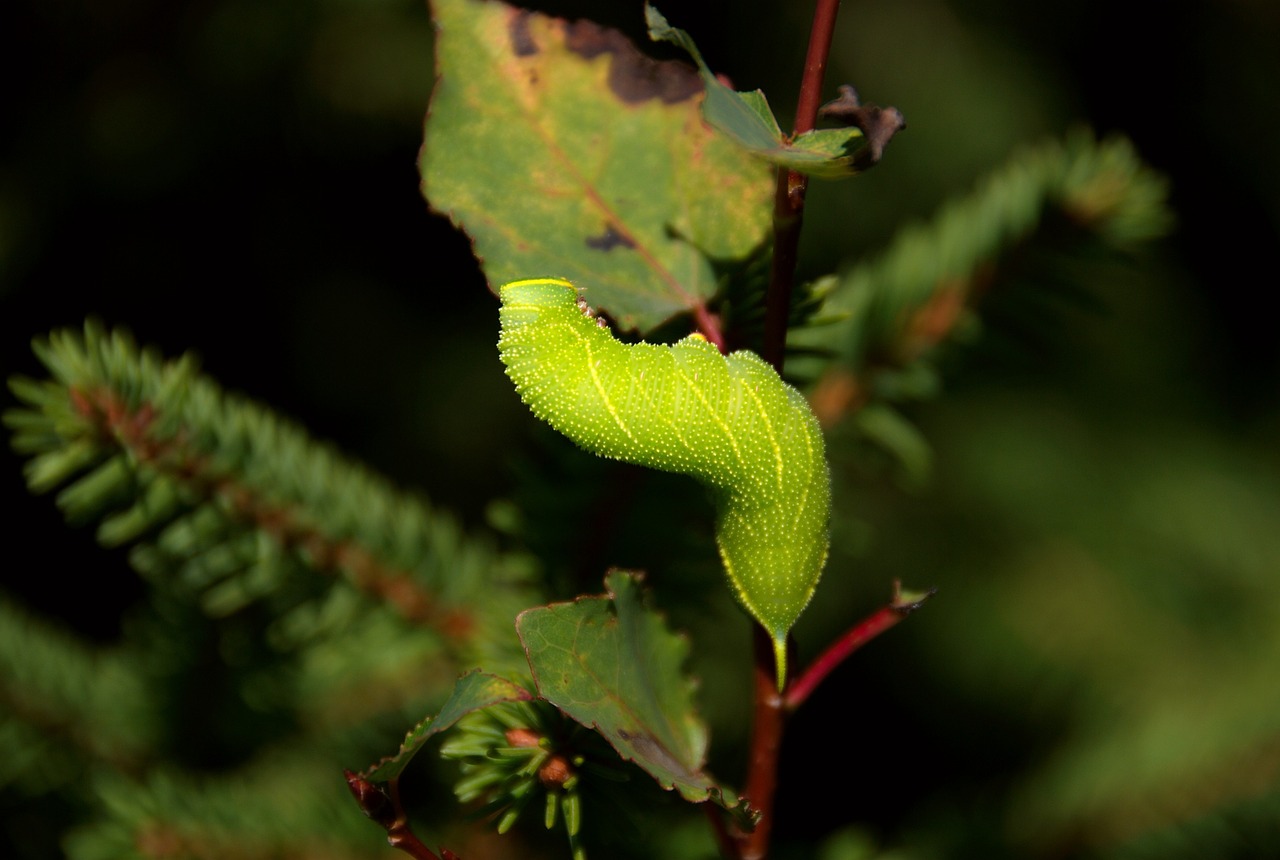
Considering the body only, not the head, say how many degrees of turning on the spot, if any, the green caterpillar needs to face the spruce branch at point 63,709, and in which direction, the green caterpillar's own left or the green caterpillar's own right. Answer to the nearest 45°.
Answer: approximately 45° to the green caterpillar's own right

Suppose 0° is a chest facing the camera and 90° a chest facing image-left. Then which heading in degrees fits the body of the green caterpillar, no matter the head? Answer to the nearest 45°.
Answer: approximately 90°
